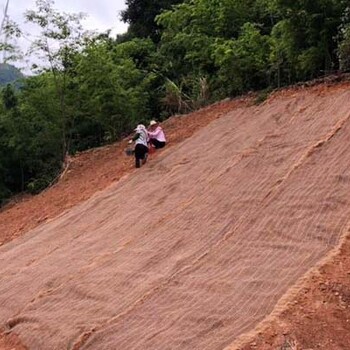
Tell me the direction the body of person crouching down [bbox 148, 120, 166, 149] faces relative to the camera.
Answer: to the viewer's left

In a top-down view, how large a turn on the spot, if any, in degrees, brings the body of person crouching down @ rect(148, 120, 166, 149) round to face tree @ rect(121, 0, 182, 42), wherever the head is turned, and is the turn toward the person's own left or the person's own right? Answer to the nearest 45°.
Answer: approximately 90° to the person's own right

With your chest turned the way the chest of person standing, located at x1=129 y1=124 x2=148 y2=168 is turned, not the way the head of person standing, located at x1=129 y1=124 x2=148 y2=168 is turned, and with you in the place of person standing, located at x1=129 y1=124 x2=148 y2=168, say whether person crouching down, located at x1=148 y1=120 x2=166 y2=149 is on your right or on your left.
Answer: on your right
